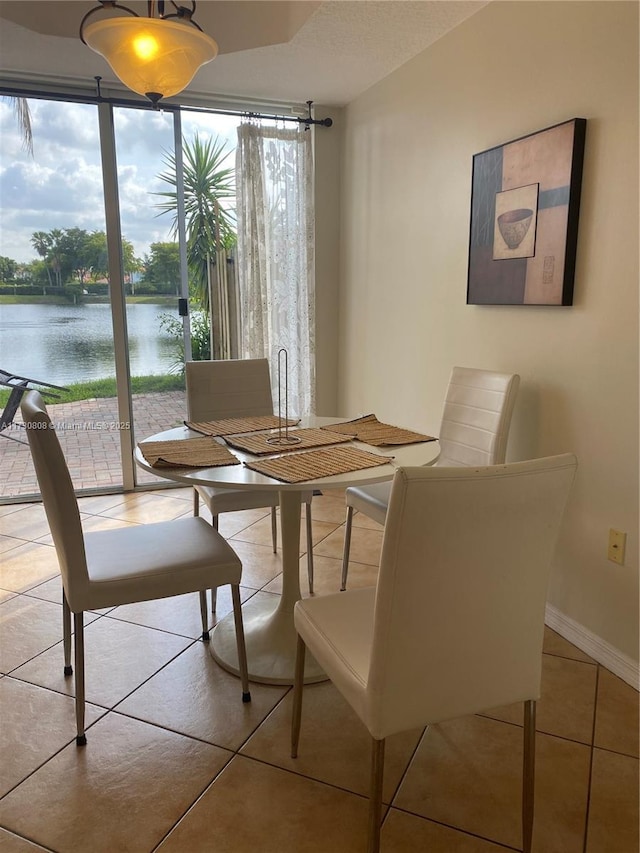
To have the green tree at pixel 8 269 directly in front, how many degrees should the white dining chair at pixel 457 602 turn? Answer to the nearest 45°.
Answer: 0° — it already faces it

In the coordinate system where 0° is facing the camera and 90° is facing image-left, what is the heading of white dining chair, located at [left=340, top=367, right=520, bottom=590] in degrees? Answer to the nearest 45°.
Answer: approximately 45°

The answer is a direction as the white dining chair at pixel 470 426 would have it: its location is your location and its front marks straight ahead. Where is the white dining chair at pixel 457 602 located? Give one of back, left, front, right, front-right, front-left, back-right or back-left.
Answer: front-left

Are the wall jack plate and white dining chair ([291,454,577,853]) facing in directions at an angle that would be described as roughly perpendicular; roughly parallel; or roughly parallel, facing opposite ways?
roughly perpendicular

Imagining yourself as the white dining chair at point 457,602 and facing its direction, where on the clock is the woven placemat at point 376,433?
The woven placemat is roughly at 1 o'clock from the white dining chair.

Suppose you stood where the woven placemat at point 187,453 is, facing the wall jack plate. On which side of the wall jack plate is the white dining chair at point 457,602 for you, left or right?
right

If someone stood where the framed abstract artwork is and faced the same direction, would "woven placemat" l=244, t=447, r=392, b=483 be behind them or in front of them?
in front

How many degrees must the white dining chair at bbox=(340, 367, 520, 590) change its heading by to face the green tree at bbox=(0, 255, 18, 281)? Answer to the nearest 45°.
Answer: approximately 45° to its right

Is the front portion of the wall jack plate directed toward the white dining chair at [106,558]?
yes
